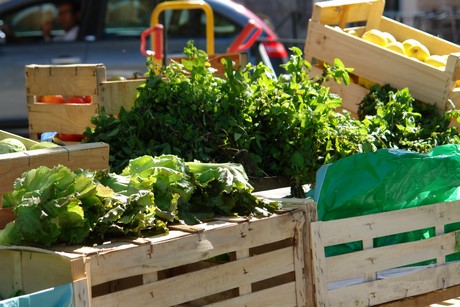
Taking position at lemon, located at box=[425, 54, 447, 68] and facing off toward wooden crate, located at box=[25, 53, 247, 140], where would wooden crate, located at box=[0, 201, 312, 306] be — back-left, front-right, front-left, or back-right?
front-left

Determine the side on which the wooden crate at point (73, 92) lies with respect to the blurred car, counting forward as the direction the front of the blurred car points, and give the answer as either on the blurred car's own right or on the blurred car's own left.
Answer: on the blurred car's own left

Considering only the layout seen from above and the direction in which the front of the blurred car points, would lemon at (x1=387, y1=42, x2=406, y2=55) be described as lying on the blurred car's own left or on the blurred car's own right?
on the blurred car's own left

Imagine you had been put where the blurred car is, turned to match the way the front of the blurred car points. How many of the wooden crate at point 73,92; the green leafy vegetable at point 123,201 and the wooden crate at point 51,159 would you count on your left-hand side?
3

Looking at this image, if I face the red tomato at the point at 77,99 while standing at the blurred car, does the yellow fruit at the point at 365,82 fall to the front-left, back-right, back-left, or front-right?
front-left

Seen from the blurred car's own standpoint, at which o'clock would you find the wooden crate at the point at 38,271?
The wooden crate is roughly at 9 o'clock from the blurred car.

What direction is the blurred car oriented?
to the viewer's left

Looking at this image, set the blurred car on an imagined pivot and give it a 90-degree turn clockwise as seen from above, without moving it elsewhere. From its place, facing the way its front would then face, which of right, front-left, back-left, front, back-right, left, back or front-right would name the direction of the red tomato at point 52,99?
back
